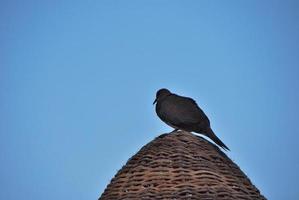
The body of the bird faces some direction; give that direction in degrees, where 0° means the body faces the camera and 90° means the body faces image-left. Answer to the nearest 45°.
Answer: approximately 90°
